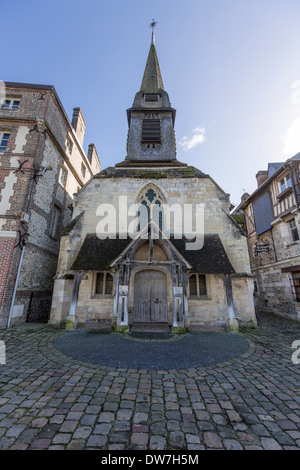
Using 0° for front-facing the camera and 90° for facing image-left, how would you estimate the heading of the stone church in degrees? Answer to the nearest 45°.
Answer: approximately 0°

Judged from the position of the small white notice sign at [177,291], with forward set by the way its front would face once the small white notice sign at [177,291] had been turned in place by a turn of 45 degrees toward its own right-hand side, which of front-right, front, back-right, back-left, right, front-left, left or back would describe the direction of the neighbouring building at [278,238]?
back

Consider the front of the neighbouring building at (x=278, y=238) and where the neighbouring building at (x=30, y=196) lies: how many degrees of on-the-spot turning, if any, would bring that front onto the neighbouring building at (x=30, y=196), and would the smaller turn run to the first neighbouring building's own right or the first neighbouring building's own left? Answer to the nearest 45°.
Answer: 0° — it already faces it

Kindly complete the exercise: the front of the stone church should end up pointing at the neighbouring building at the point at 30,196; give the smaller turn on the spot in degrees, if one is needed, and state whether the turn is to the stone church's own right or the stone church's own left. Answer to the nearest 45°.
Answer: approximately 90° to the stone church's own right

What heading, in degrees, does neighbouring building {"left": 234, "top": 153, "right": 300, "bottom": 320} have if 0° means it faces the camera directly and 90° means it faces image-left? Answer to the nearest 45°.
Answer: approximately 45°
